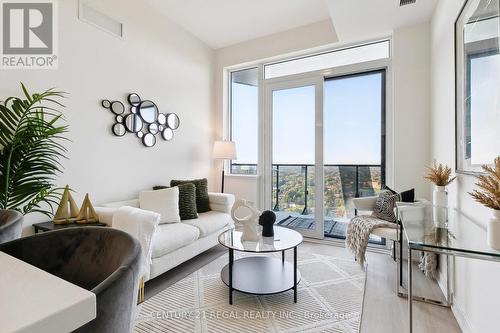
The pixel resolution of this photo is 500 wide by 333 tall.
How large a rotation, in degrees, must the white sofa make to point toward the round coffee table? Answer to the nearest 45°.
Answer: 0° — it already faces it

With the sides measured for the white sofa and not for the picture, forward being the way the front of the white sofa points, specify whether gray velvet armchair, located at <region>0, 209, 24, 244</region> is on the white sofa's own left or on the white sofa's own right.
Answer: on the white sofa's own right

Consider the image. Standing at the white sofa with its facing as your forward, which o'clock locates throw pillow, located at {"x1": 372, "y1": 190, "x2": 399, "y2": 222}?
The throw pillow is roughly at 11 o'clock from the white sofa.

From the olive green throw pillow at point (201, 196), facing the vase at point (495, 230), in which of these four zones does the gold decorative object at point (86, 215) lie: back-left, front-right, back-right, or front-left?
front-right

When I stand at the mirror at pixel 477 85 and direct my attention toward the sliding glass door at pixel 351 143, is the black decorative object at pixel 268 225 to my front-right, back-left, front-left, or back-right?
front-left

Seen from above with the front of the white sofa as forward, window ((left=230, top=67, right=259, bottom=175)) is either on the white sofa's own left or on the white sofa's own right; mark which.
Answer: on the white sofa's own left

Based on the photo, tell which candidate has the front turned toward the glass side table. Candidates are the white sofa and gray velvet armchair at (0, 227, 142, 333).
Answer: the white sofa

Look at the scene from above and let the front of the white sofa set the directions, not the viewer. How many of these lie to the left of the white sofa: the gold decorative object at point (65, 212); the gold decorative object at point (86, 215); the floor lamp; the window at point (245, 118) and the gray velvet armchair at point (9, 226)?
2

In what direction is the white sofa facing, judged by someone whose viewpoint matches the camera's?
facing the viewer and to the right of the viewer

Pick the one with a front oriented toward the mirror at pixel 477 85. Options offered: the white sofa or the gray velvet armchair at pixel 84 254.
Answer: the white sofa

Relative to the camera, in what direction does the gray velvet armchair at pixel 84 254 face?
facing the viewer and to the left of the viewer

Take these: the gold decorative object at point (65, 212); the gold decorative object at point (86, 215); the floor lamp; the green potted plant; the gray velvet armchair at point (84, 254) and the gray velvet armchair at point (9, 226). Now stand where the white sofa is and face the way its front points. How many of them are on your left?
1

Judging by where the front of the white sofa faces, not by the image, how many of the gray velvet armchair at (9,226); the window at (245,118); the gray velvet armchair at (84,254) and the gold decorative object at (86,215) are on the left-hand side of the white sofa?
1

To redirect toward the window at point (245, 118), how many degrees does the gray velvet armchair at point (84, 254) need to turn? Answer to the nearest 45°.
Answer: approximately 180°

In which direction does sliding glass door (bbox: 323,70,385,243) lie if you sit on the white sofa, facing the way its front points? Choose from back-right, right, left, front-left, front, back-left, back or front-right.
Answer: front-left

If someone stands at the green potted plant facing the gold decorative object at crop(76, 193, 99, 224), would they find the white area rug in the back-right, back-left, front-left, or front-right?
front-right
